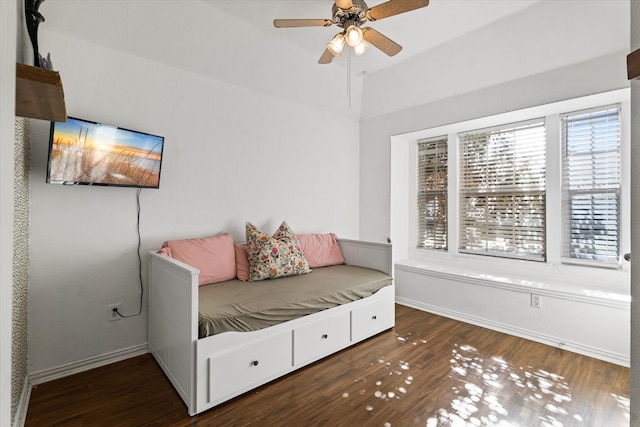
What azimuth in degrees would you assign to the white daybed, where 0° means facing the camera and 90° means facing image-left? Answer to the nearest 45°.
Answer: approximately 315°

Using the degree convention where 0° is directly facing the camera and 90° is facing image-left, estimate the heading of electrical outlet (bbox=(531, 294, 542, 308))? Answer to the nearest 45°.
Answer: approximately 45°

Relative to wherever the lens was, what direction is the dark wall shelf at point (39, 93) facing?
facing to the right of the viewer

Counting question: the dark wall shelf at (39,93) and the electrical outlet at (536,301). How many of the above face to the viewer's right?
1

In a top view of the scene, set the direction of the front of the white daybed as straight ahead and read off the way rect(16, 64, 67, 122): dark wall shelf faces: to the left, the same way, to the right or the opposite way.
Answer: to the left

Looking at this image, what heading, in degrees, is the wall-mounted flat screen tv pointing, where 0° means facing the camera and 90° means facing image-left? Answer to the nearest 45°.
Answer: approximately 315°

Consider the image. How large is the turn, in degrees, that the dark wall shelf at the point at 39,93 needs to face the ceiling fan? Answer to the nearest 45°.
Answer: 0° — it already faces it
